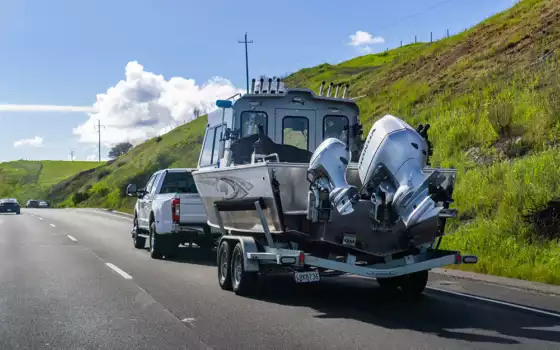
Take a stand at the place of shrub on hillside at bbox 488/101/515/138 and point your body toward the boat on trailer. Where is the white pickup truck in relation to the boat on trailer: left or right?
right

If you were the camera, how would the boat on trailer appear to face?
facing away from the viewer and to the left of the viewer

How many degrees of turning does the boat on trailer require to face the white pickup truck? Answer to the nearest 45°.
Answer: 0° — it already faces it

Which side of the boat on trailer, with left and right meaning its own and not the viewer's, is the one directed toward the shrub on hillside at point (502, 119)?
right

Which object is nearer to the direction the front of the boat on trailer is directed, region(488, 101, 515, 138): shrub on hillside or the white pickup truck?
the white pickup truck
